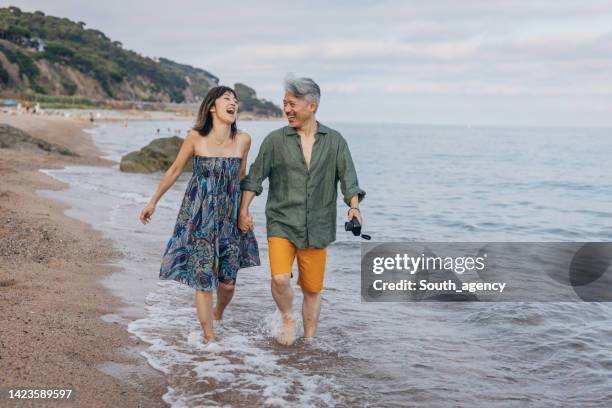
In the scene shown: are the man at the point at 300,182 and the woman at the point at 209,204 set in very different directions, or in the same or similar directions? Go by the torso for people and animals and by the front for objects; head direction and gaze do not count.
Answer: same or similar directions

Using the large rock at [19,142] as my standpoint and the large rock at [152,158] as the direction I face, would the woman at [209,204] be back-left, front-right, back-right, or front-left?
front-right

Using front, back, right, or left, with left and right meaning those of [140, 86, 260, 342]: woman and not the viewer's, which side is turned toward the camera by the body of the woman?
front

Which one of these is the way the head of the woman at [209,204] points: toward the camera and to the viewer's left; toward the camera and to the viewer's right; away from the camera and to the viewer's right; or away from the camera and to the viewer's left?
toward the camera and to the viewer's right

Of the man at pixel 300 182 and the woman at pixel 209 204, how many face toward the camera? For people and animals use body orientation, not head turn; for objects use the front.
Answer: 2

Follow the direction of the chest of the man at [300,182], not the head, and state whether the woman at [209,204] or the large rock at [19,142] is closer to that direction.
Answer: the woman

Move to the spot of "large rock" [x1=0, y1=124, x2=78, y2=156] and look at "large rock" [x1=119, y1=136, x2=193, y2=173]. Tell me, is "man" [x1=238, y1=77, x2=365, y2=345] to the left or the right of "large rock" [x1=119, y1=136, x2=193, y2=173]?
right

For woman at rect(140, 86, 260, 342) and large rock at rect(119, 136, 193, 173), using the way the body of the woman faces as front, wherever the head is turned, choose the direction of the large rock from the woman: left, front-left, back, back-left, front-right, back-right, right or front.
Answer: back

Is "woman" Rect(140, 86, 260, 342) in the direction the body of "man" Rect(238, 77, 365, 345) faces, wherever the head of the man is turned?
no

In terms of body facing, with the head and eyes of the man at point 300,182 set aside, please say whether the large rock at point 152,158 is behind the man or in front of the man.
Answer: behind

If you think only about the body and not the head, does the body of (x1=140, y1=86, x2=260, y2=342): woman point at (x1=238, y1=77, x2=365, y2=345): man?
no

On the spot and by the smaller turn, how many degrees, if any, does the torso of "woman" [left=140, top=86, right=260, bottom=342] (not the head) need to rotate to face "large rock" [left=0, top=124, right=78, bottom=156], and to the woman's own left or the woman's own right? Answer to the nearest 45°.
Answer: approximately 180°

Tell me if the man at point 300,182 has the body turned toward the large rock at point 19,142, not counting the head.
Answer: no

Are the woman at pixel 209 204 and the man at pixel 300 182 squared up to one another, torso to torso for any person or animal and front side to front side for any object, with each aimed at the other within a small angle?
no

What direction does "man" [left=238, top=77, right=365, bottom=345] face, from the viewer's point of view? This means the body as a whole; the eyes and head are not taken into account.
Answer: toward the camera
